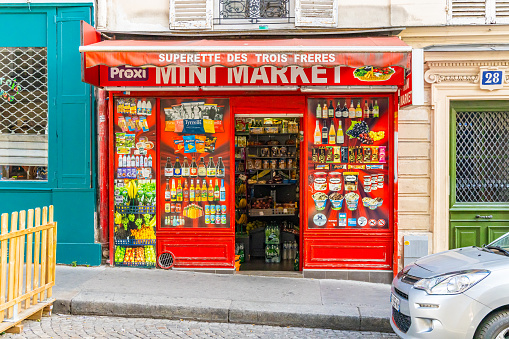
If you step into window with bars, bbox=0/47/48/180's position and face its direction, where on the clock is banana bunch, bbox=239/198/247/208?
The banana bunch is roughly at 9 o'clock from the window with bars.

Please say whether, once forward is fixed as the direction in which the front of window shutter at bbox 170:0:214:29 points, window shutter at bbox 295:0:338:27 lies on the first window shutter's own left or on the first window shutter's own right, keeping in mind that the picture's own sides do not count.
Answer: on the first window shutter's own left

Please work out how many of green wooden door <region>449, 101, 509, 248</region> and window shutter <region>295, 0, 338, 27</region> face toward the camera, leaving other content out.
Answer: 2

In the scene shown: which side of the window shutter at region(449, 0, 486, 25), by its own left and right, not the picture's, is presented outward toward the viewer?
front

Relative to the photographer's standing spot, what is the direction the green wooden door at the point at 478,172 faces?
facing the viewer

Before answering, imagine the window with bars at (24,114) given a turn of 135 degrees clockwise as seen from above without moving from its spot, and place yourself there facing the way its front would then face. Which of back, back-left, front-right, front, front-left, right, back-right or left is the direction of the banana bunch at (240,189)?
back-right

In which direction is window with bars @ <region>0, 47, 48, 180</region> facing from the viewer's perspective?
toward the camera

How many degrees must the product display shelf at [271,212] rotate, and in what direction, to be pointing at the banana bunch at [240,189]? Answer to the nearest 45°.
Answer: approximately 90° to its right

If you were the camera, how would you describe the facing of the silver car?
facing the viewer and to the left of the viewer
